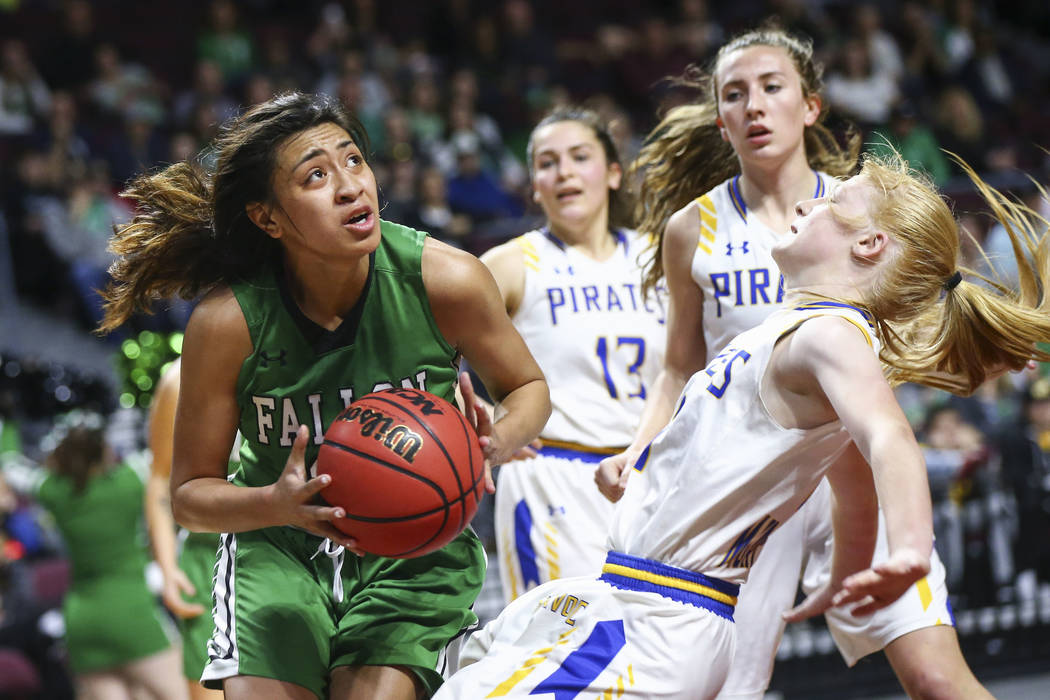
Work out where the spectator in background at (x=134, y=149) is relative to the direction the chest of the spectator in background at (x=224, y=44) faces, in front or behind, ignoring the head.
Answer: in front

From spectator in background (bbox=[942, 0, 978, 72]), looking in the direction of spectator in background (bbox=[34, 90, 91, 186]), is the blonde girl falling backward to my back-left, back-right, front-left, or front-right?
front-left

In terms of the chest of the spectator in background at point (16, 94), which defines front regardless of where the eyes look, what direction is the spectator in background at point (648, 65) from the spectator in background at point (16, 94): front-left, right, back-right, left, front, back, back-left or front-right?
left

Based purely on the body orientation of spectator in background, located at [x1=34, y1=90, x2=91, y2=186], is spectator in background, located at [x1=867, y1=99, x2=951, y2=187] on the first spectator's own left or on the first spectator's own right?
on the first spectator's own left

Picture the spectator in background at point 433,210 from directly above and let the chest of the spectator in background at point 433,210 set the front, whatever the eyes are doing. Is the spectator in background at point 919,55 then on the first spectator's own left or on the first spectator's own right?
on the first spectator's own left

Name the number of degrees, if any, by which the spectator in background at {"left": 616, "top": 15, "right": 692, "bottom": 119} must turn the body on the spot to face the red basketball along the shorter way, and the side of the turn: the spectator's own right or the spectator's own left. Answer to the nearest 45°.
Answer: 0° — they already face it

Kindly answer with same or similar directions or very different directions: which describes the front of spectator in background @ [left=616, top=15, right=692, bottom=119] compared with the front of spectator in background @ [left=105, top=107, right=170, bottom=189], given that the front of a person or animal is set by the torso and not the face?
same or similar directions

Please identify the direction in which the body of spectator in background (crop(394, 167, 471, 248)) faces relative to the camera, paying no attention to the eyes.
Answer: toward the camera

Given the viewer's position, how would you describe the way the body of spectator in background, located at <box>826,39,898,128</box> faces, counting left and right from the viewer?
facing the viewer

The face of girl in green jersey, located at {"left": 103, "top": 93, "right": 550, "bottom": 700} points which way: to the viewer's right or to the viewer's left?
to the viewer's right

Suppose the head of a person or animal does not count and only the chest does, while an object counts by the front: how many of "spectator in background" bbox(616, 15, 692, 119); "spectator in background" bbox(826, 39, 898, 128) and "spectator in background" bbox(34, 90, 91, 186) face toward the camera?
3

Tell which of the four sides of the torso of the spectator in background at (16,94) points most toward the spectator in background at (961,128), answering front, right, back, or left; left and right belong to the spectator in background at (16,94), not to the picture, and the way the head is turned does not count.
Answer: left

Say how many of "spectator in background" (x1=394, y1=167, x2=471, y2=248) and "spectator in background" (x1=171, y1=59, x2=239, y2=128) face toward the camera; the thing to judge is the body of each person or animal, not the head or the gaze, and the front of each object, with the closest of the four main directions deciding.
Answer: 2

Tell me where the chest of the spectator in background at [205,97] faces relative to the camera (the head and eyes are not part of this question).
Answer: toward the camera

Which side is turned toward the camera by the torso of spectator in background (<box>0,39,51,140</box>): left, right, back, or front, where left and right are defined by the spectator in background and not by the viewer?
front

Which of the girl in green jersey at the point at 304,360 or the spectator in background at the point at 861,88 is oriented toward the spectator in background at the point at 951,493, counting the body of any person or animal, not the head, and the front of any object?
the spectator in background at the point at 861,88
